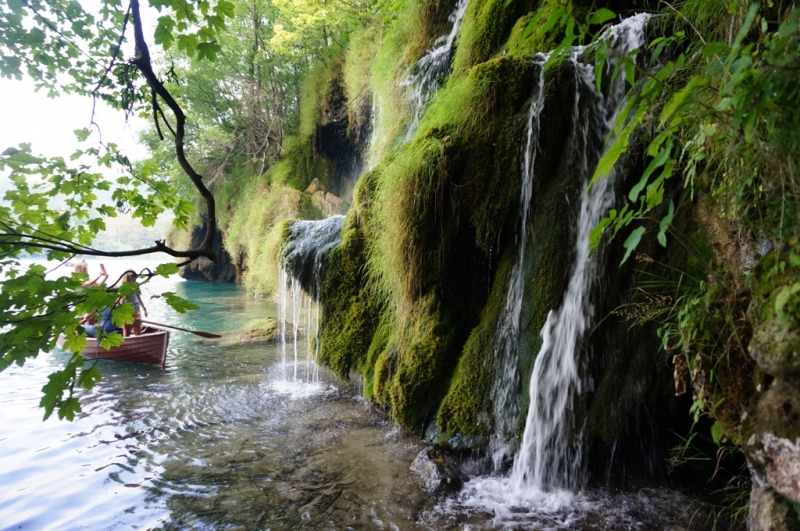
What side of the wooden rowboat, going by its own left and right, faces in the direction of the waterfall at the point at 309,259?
front

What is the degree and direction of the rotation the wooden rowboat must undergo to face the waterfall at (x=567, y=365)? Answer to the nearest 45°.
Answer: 0° — it already faces it

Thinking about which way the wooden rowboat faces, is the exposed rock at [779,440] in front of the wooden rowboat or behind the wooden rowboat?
in front

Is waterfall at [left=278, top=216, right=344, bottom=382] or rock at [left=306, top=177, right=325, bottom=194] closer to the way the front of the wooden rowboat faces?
the waterfall

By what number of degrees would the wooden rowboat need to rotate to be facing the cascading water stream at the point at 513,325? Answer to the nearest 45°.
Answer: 0° — it already faces it

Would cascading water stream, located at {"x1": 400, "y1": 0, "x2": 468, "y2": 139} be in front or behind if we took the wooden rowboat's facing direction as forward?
in front

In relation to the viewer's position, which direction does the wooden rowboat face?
facing the viewer and to the right of the viewer
